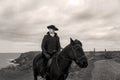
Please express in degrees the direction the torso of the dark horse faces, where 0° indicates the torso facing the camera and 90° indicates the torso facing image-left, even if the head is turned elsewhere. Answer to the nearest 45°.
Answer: approximately 315°
